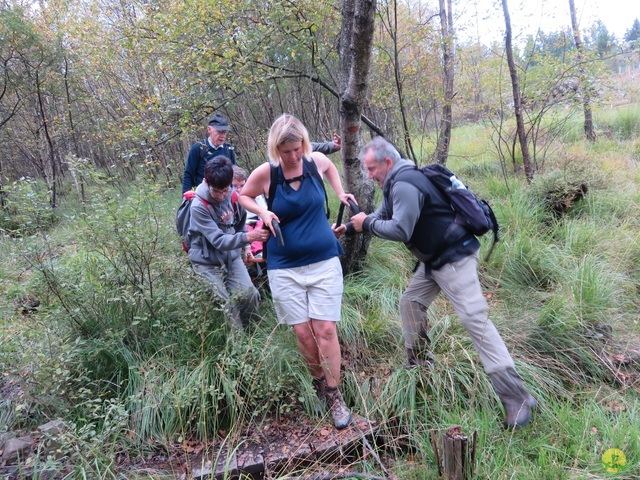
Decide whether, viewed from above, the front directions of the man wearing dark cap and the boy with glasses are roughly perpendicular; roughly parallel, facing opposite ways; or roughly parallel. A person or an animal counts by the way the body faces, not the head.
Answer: roughly parallel

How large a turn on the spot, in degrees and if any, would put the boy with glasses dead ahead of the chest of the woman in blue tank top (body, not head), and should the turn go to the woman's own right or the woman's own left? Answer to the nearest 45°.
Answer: approximately 135° to the woman's own right

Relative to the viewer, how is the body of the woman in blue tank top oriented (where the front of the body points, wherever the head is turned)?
toward the camera

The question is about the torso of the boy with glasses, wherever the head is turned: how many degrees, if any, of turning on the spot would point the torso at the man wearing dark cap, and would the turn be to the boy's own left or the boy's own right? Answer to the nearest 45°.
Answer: approximately 135° to the boy's own left

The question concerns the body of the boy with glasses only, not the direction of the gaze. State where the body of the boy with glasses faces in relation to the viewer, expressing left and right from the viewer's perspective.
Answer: facing the viewer and to the right of the viewer

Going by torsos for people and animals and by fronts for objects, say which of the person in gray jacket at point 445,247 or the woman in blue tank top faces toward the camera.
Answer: the woman in blue tank top

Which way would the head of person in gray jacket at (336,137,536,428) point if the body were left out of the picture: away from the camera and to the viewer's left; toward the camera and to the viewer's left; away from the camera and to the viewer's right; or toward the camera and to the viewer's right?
toward the camera and to the viewer's left

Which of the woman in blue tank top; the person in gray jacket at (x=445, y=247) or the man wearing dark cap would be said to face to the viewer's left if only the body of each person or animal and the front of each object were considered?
the person in gray jacket

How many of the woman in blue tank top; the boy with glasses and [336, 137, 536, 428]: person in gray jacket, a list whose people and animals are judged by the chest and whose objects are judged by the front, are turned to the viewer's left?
1

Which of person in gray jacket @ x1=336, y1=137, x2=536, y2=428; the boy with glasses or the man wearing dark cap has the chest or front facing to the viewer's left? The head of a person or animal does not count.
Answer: the person in gray jacket

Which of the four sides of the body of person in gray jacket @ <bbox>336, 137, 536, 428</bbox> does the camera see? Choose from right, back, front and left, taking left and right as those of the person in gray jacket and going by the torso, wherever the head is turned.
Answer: left

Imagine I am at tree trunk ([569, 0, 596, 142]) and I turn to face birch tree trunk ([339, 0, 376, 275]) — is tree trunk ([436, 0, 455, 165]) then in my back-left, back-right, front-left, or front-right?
front-right
